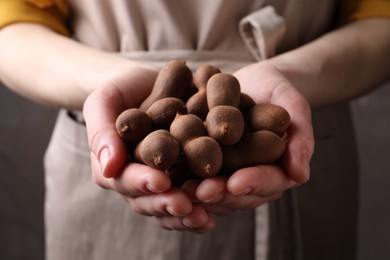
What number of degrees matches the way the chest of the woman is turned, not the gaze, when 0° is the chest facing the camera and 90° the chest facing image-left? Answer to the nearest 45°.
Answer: approximately 0°
